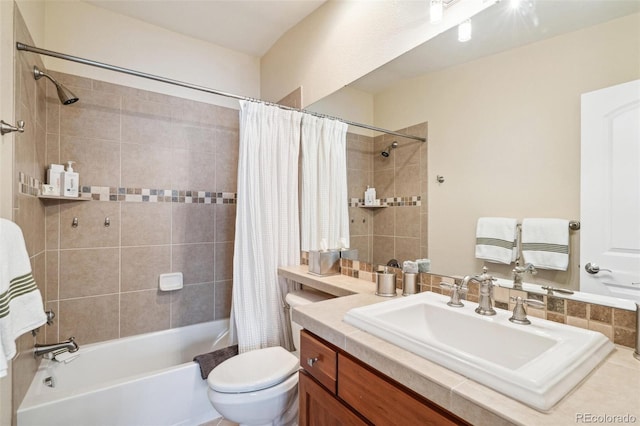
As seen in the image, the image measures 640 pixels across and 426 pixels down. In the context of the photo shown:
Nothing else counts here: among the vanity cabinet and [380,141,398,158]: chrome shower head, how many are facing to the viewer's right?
0

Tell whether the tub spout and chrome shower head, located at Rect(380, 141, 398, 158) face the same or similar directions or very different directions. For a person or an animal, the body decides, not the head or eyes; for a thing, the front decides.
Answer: very different directions

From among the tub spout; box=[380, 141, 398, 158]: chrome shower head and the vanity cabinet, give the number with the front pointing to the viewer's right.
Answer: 1

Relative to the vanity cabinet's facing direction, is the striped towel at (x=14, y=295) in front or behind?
in front

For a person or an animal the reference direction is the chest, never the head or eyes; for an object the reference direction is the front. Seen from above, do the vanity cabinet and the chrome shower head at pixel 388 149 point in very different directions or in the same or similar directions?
same or similar directions

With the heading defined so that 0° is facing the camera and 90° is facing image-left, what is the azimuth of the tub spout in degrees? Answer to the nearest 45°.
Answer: approximately 270°

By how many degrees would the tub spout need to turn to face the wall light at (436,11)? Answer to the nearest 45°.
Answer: approximately 45° to its right

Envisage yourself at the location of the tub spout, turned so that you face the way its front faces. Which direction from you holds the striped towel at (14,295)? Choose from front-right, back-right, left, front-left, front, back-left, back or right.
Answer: right

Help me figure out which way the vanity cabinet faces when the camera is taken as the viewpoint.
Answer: facing the viewer and to the left of the viewer

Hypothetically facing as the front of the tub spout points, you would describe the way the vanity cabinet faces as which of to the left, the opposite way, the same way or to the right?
the opposite way
